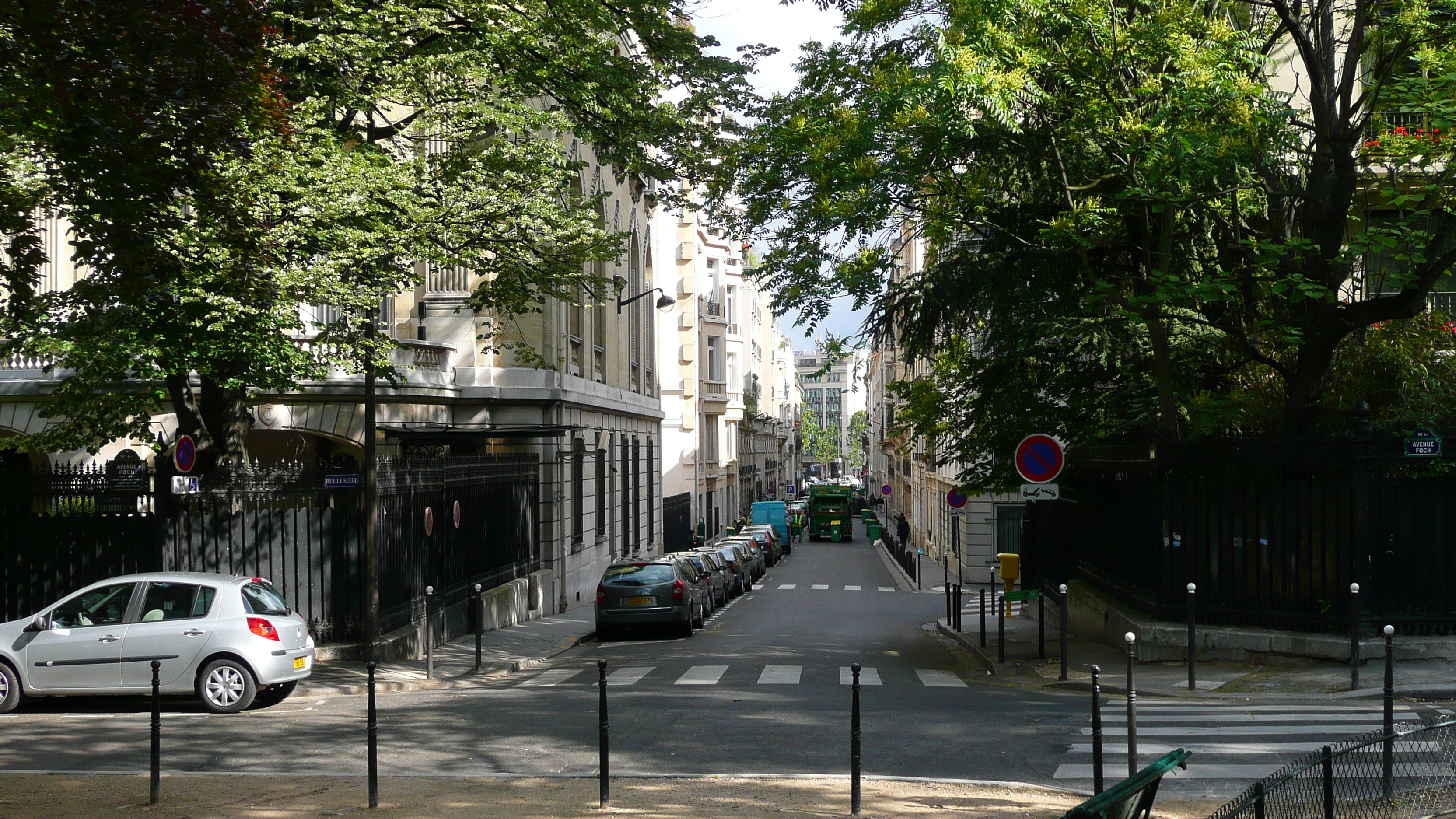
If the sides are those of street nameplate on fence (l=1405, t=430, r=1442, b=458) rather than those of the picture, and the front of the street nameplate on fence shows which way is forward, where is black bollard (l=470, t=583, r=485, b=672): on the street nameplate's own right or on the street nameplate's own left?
on the street nameplate's own right

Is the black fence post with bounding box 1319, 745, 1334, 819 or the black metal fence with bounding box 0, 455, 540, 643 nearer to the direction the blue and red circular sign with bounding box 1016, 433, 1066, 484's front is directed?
the black fence post

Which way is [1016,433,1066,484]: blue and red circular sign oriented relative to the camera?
toward the camera

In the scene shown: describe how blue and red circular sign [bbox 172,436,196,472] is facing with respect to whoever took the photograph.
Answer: facing the viewer and to the right of the viewer

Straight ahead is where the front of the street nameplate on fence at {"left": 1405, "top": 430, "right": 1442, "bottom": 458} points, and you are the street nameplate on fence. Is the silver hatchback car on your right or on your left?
on your right

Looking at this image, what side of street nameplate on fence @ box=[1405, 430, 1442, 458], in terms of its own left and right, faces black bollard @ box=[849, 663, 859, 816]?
front

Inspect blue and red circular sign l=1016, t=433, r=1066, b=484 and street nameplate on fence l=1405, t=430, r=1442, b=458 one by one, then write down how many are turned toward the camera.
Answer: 2

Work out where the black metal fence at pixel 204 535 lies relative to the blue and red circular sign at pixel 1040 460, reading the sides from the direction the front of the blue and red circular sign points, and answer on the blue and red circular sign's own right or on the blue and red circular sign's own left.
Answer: on the blue and red circular sign's own right

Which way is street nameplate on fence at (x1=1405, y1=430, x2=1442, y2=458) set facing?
toward the camera
